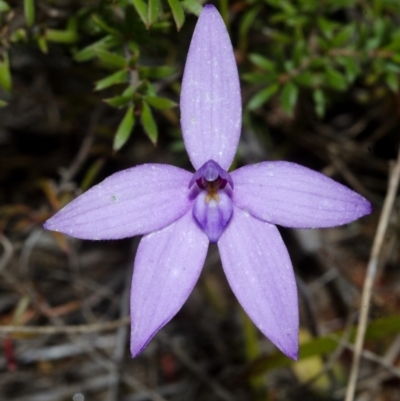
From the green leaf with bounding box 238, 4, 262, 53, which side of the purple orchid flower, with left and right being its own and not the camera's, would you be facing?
back

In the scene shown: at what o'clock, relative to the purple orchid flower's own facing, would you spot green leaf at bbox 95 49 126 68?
The green leaf is roughly at 5 o'clock from the purple orchid flower.

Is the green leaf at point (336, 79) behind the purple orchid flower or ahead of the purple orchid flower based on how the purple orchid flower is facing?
behind

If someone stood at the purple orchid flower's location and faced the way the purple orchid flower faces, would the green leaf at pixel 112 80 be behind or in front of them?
behind

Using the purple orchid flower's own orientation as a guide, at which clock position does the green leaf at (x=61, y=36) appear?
The green leaf is roughly at 5 o'clock from the purple orchid flower.

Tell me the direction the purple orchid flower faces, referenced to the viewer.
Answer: facing the viewer

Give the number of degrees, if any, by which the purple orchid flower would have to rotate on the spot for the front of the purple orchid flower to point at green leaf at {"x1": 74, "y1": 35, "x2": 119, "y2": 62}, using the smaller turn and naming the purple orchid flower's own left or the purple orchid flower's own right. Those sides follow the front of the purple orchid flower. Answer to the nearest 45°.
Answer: approximately 135° to the purple orchid flower's own right

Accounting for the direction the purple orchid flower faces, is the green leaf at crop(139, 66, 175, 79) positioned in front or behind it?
behind
